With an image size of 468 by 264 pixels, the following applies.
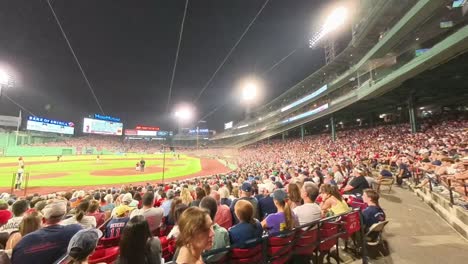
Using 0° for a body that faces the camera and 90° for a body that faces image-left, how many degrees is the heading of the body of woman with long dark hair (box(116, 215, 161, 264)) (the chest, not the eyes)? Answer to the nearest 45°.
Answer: approximately 180°

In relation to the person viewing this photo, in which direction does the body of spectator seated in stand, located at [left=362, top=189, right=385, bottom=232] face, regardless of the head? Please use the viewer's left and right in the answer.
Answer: facing away from the viewer and to the left of the viewer

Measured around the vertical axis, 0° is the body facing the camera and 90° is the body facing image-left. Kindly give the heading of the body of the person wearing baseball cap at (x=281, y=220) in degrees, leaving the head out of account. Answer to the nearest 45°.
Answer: approximately 135°

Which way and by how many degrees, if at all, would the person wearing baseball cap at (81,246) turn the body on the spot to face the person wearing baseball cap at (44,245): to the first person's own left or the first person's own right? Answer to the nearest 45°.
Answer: approximately 45° to the first person's own left

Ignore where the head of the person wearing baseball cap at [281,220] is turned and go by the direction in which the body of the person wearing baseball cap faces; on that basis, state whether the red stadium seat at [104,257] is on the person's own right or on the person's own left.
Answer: on the person's own left

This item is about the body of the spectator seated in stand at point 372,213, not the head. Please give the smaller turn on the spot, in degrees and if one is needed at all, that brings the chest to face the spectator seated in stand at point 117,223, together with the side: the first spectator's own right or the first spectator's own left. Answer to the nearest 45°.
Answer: approximately 90° to the first spectator's own left

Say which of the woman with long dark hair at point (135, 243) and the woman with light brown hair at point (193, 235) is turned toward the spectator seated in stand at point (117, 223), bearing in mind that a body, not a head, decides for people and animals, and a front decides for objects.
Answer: the woman with long dark hair at point (135, 243)
